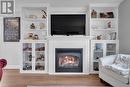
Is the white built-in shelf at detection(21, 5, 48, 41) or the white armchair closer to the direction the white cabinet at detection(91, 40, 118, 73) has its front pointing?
the white armchair

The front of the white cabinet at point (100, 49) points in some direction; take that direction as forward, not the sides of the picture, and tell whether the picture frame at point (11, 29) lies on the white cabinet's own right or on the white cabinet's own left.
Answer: on the white cabinet's own right

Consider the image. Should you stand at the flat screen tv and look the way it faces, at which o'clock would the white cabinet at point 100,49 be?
The white cabinet is roughly at 9 o'clock from the flat screen tv.

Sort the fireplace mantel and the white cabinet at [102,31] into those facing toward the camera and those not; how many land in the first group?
2

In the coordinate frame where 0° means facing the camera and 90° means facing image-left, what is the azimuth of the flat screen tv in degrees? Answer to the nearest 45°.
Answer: approximately 0°

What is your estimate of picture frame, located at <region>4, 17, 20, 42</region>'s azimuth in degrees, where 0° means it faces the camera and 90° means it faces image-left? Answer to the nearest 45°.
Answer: approximately 0°

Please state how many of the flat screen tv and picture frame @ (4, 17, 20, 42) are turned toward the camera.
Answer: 2
